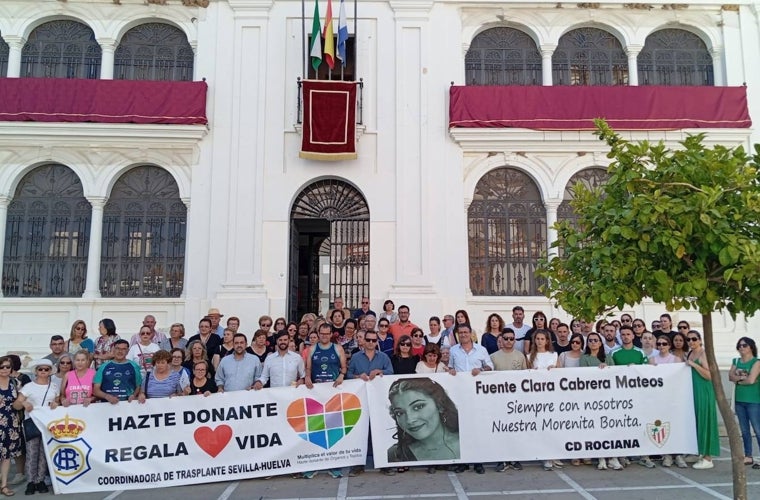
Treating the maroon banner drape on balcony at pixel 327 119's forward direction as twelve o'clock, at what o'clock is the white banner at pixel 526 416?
The white banner is roughly at 11 o'clock from the maroon banner drape on balcony.

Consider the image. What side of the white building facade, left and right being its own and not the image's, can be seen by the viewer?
front

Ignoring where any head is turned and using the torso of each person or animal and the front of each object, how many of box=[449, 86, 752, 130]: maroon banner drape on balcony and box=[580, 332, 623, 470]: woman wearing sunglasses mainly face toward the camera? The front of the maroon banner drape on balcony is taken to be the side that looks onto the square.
2

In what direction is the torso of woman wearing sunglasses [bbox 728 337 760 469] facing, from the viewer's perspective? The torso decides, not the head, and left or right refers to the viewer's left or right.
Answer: facing the viewer and to the left of the viewer

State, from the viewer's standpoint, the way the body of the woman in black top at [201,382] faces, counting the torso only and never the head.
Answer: toward the camera

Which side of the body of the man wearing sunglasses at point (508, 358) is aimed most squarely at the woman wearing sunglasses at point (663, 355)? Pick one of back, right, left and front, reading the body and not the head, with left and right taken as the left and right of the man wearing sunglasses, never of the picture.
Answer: left

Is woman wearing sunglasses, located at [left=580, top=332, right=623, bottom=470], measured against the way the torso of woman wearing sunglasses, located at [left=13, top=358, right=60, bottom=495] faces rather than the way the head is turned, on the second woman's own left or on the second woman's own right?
on the second woman's own left

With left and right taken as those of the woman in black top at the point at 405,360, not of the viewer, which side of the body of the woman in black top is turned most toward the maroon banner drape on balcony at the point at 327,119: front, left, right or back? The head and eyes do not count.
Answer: back

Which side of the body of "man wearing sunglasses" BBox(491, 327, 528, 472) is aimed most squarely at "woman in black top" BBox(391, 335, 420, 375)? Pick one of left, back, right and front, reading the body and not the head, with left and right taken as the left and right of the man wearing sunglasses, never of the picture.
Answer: right

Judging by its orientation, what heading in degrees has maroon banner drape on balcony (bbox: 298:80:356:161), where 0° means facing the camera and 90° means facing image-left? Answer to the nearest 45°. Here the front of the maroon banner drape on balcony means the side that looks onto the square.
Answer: approximately 0°

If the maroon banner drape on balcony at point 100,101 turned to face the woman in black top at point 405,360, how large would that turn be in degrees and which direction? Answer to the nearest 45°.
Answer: approximately 45° to its left

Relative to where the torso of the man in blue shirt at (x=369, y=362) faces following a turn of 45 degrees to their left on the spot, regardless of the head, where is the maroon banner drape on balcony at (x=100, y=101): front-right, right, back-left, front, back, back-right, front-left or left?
back

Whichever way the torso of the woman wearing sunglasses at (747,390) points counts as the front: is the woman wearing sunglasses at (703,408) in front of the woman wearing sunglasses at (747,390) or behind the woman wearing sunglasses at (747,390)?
in front

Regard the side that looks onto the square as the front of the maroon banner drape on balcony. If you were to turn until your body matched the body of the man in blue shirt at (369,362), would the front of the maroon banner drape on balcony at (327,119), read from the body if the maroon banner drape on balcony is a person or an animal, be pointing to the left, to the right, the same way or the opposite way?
the same way

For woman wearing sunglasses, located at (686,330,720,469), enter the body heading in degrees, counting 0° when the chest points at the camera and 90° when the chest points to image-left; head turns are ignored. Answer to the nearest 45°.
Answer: approximately 45°

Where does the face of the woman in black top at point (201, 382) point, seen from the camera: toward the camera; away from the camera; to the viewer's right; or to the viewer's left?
toward the camera

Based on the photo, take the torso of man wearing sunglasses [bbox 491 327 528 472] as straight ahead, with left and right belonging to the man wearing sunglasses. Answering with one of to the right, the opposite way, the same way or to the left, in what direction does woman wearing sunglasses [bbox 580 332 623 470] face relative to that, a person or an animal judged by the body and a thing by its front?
the same way
